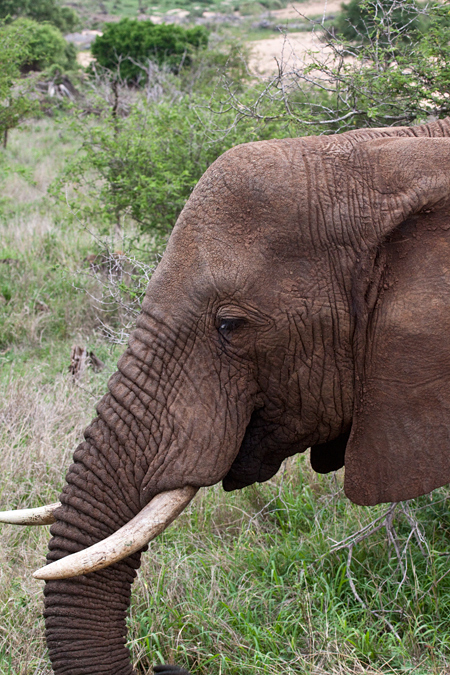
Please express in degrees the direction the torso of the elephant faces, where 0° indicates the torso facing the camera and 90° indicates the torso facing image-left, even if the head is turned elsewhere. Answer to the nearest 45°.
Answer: approximately 90°

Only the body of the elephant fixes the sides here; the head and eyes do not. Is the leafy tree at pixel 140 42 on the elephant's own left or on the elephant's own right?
on the elephant's own right

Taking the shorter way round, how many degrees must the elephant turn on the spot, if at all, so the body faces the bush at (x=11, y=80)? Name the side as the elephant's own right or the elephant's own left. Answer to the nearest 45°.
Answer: approximately 90° to the elephant's own right

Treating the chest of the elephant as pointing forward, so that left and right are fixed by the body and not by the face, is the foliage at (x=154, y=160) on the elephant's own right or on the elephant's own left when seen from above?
on the elephant's own right
